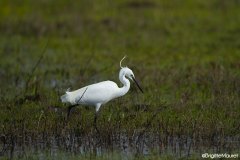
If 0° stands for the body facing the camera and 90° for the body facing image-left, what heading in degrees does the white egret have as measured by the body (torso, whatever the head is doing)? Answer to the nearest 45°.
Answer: approximately 270°
